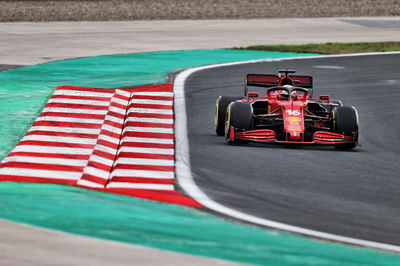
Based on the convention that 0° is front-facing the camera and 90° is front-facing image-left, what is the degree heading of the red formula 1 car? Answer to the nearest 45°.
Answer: approximately 0°

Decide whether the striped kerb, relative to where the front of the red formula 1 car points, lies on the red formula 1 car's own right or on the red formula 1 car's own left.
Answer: on the red formula 1 car's own right
